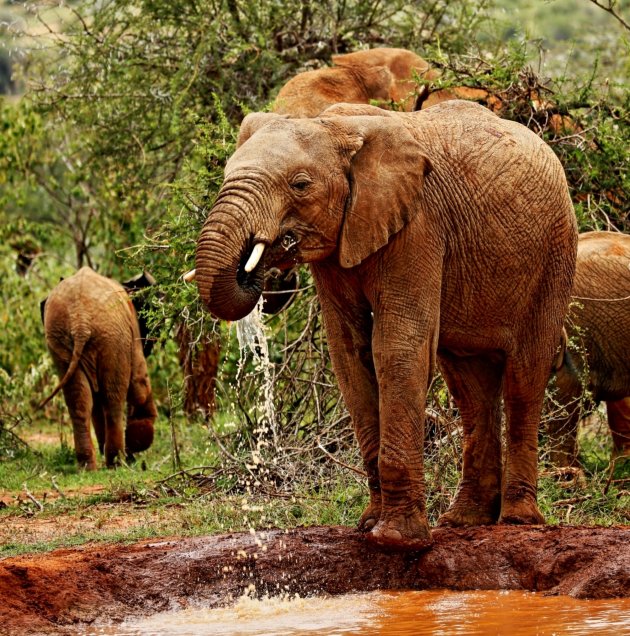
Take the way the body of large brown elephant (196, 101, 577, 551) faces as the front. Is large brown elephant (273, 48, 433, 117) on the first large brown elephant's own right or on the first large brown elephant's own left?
on the first large brown elephant's own right

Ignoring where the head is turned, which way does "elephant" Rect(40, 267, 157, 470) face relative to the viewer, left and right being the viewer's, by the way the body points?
facing away from the viewer and to the right of the viewer

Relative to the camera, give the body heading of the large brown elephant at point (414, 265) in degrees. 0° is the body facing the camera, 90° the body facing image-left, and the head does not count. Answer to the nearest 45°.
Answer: approximately 45°

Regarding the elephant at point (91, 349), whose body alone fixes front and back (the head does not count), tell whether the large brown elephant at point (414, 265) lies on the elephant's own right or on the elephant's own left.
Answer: on the elephant's own right

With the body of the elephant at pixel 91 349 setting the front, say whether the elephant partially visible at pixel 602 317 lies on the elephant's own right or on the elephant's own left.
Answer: on the elephant's own right

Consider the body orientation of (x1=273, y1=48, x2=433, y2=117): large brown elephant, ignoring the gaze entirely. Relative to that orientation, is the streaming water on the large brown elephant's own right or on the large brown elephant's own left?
on the large brown elephant's own right

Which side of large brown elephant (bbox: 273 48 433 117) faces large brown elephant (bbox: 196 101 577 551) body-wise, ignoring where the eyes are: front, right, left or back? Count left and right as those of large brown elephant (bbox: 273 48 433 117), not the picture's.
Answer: right

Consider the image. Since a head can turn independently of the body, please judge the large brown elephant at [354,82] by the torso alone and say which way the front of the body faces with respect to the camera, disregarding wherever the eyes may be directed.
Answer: to the viewer's right
